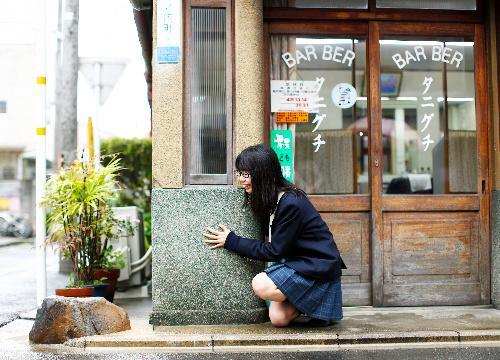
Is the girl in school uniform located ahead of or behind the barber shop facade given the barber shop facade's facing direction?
ahead

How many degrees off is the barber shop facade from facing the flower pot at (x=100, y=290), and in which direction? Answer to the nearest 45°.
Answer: approximately 90° to its right

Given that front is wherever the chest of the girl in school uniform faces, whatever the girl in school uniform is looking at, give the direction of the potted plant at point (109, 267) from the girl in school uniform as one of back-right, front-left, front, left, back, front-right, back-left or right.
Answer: front-right

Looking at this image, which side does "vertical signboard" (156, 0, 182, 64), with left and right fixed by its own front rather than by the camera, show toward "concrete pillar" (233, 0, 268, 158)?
left

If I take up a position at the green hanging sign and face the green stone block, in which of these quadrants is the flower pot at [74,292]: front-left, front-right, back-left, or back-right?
front-right

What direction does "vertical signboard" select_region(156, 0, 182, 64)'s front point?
toward the camera

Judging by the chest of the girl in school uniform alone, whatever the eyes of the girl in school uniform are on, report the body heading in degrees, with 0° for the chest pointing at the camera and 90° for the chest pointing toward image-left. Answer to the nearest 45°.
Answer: approximately 90°

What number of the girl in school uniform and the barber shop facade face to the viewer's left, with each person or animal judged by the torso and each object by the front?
1

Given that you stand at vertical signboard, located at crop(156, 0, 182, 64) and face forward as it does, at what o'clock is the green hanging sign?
The green hanging sign is roughly at 8 o'clock from the vertical signboard.

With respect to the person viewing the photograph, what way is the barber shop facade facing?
facing the viewer

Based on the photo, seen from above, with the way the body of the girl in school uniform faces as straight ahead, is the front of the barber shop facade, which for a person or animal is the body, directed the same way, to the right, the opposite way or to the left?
to the left
